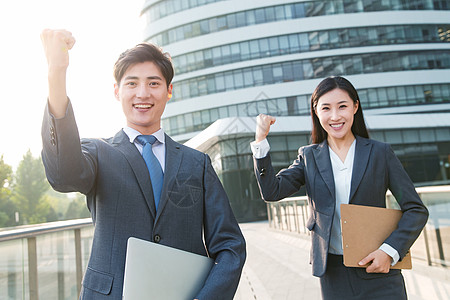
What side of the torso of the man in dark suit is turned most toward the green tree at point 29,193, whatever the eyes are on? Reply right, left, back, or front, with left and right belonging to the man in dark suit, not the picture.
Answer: back

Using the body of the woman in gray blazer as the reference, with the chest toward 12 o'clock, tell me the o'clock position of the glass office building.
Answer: The glass office building is roughly at 6 o'clock from the woman in gray blazer.

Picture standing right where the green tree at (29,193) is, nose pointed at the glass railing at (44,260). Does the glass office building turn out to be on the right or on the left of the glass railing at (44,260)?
left

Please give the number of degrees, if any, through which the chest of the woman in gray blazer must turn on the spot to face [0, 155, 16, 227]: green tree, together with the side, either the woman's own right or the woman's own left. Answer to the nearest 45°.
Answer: approximately 135° to the woman's own right

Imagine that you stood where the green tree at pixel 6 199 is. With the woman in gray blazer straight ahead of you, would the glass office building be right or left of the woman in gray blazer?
left

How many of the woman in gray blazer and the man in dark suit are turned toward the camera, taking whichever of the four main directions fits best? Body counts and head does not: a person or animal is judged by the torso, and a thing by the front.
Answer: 2

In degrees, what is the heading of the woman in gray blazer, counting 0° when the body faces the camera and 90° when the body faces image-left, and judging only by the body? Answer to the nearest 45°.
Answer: approximately 0°

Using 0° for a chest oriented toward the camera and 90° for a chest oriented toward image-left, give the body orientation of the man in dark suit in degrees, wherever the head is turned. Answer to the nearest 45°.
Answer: approximately 0°

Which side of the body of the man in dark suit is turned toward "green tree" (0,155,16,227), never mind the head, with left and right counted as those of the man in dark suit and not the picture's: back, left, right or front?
back

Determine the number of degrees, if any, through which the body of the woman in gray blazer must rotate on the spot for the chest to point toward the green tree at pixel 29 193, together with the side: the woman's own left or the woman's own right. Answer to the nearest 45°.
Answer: approximately 135° to the woman's own right

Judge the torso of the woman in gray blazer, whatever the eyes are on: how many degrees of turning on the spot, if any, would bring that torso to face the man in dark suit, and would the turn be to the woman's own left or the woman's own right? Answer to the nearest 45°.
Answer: approximately 45° to the woman's own right
